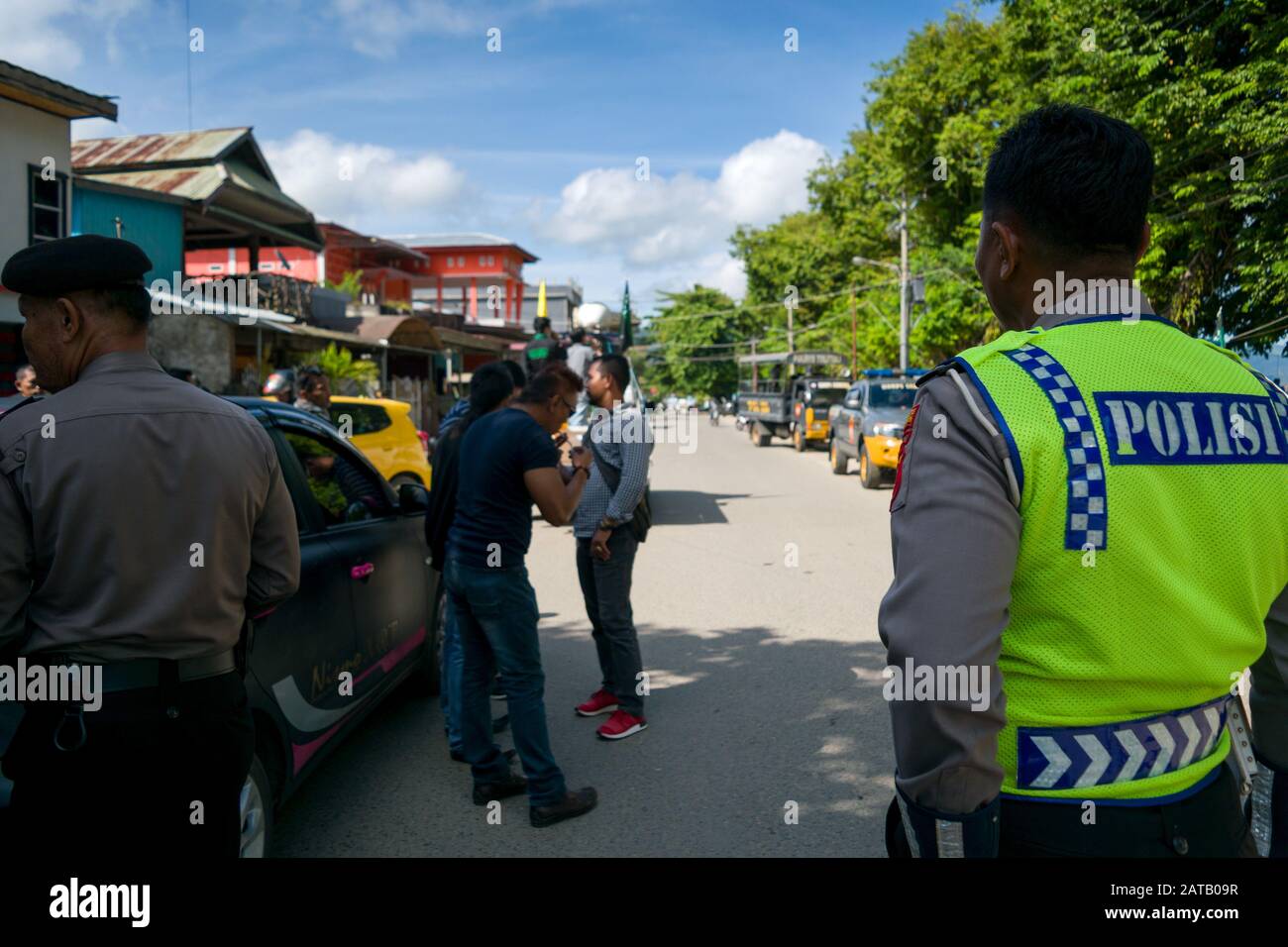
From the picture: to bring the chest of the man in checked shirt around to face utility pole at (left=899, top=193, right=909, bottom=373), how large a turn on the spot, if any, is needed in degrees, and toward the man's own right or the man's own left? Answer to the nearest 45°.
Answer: approximately 90° to the man's own right

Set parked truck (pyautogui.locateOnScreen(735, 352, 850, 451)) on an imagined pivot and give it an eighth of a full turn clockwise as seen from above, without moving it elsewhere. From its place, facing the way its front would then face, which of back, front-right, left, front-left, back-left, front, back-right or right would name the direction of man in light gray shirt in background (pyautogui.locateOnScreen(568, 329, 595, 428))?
front

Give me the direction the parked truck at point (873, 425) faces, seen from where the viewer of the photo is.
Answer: facing the viewer and to the right of the viewer

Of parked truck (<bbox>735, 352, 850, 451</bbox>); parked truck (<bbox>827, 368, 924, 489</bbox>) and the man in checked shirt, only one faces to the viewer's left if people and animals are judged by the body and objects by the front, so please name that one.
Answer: the man in checked shirt

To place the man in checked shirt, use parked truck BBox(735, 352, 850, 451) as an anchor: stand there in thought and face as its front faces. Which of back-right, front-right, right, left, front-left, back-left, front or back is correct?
front-right

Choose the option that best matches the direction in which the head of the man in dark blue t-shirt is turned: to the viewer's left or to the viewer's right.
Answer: to the viewer's right

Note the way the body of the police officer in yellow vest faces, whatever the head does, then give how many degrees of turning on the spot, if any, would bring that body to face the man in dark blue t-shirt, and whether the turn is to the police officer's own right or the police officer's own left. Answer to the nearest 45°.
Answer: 0° — they already face them

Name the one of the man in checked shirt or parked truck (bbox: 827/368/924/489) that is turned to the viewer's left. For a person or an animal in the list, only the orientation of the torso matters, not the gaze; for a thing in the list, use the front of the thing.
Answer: the man in checked shirt

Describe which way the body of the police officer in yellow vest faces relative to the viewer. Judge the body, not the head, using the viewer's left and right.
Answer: facing away from the viewer and to the left of the viewer

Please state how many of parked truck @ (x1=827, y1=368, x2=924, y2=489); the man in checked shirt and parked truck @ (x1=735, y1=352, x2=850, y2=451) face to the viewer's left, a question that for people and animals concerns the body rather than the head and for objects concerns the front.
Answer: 1

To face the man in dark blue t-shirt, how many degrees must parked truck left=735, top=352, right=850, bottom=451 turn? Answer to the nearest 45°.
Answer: approximately 45° to its right

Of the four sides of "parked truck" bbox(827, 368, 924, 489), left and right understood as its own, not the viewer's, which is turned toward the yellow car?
right

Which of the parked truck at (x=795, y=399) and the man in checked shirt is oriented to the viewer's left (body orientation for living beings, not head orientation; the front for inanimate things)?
the man in checked shirt

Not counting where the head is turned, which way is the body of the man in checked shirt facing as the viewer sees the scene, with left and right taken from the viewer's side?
facing to the left of the viewer

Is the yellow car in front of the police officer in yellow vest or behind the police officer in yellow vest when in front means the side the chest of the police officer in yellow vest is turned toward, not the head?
in front

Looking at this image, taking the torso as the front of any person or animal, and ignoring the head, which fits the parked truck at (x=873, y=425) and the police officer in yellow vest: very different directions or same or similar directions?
very different directions

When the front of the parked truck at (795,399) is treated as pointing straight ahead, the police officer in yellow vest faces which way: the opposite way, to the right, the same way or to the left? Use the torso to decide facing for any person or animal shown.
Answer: the opposite way

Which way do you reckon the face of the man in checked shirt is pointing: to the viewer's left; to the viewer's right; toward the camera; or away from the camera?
to the viewer's left
